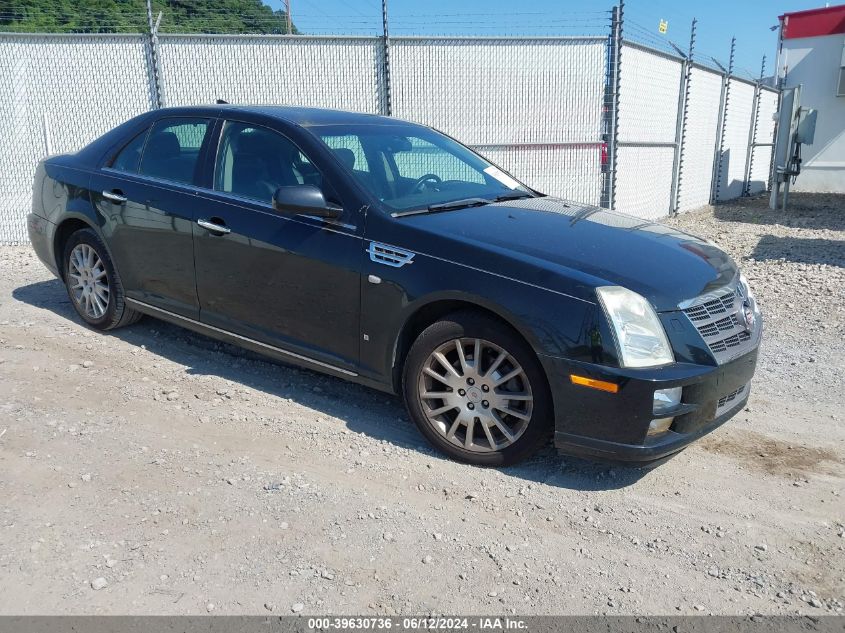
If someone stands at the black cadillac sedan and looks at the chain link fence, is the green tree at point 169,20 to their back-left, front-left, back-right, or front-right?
front-left

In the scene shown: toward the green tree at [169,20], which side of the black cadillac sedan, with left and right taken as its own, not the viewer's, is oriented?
back

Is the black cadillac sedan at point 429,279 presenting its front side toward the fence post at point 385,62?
no

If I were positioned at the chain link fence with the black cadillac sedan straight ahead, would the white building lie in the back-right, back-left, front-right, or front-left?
back-left

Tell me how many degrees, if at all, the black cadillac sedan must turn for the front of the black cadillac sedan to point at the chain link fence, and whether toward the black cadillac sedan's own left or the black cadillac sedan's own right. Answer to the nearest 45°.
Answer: approximately 135° to the black cadillac sedan's own left

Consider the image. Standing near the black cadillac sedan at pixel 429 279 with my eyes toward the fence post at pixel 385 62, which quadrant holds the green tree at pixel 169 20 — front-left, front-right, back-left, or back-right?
front-left

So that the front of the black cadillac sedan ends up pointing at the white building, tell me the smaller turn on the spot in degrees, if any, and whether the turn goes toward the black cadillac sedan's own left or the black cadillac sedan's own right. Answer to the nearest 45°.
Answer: approximately 90° to the black cadillac sedan's own left

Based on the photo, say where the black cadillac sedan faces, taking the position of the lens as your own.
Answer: facing the viewer and to the right of the viewer
